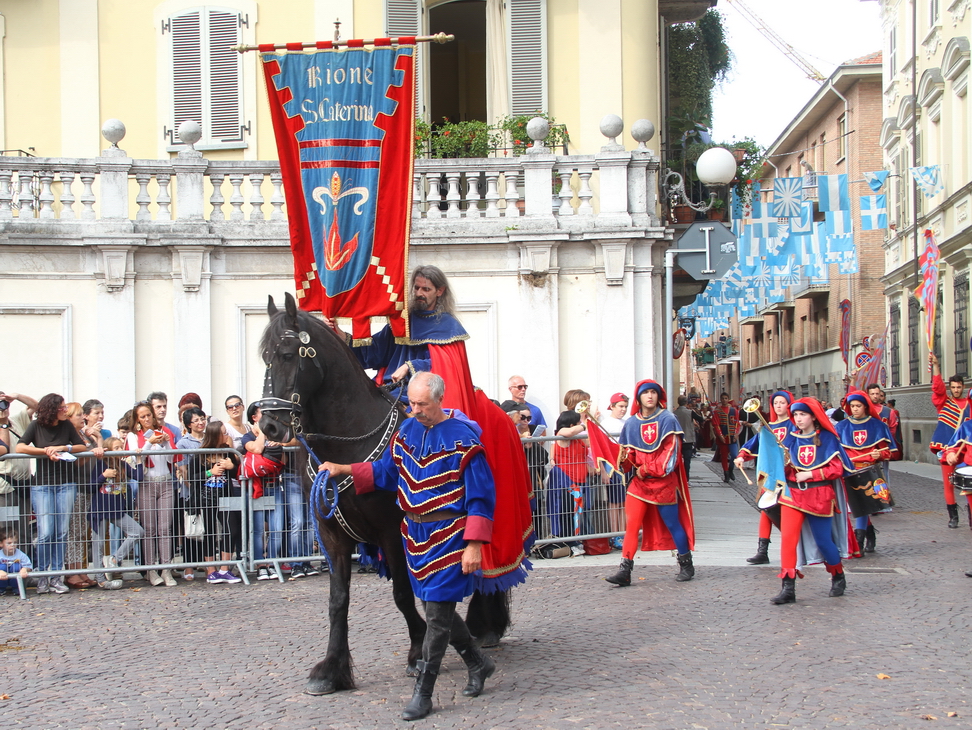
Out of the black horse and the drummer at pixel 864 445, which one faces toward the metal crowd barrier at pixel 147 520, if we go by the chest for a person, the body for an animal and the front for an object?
the drummer

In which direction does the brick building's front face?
to the viewer's left

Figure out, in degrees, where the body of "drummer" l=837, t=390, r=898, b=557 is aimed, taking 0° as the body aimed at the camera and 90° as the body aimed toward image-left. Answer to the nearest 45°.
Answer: approximately 45°
